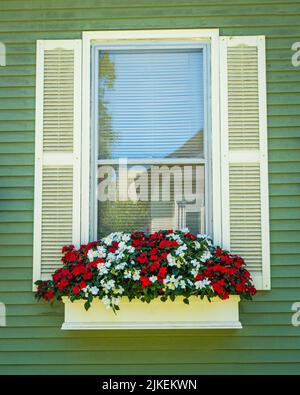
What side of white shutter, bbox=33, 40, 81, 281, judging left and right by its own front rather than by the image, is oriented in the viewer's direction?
front

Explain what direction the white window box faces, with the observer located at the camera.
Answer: facing the viewer

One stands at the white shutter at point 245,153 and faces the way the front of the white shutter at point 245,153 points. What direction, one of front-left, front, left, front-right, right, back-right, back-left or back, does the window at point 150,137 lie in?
right

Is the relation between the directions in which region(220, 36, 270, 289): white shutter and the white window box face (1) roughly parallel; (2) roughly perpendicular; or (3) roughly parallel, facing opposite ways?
roughly parallel

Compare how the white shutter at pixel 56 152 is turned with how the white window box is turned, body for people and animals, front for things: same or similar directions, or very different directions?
same or similar directions

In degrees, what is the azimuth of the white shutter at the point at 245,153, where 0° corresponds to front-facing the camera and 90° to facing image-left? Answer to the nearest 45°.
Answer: approximately 0°

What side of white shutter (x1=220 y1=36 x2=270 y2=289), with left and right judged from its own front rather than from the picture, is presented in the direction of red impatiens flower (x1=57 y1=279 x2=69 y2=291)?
right

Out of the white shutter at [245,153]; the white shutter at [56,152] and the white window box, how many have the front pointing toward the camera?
3

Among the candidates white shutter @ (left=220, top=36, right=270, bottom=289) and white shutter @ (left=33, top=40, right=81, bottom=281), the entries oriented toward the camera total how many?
2
